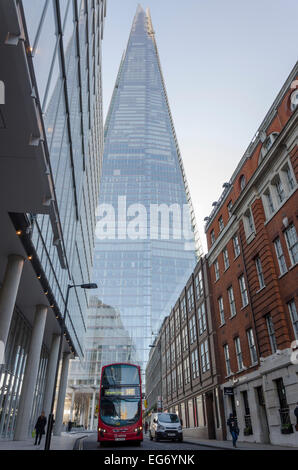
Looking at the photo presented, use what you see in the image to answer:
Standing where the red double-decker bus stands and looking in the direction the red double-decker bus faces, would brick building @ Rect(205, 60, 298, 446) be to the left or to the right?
on its left

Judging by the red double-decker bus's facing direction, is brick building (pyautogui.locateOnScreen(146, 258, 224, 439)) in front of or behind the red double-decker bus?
behind

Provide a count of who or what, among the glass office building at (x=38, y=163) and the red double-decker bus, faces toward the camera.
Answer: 1

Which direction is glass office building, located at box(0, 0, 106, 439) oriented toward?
to the viewer's right

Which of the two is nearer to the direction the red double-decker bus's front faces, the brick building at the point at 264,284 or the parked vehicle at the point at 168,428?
the brick building

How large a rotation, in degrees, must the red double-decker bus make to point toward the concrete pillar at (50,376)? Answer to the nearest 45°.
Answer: approximately 135° to its right

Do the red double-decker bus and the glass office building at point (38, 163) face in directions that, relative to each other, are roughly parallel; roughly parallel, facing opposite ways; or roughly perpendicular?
roughly perpendicular
